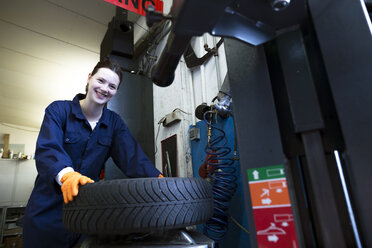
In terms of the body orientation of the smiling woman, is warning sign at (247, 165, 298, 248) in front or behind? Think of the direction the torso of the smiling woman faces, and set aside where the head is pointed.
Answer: in front

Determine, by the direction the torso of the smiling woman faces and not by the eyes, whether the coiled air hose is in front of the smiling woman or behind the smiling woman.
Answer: in front

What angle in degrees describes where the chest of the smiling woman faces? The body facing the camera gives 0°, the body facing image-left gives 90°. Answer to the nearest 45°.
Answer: approximately 315°

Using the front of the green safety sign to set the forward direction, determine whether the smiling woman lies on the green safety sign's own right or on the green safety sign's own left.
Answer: on the green safety sign's own right

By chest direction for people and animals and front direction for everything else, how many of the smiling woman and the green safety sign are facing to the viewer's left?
0

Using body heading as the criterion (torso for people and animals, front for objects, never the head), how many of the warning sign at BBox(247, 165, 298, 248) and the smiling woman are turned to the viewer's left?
0

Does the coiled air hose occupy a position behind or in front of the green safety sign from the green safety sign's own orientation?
behind

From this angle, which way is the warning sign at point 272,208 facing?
toward the camera
